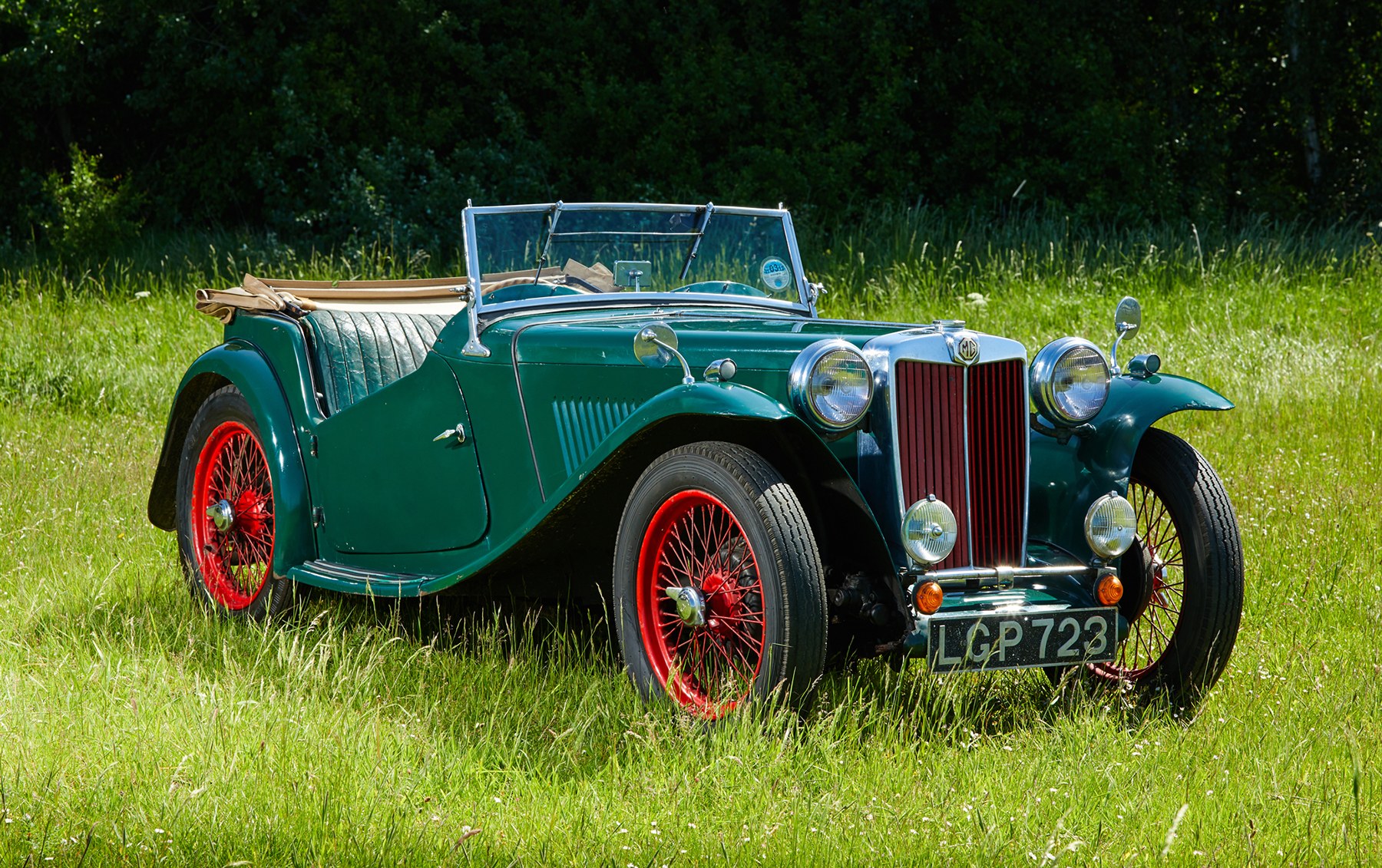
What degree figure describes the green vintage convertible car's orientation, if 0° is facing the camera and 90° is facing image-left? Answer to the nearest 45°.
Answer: approximately 315°

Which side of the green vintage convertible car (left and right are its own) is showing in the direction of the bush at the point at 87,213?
back
